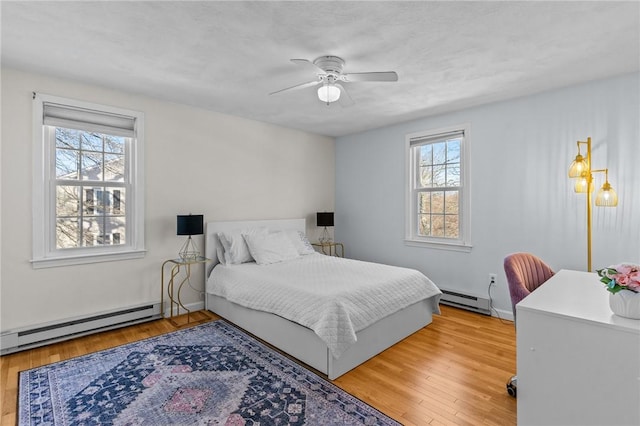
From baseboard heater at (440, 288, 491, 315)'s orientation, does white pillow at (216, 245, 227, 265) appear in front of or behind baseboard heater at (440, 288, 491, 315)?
in front

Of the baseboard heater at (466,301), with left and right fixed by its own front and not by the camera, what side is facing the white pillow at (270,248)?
front

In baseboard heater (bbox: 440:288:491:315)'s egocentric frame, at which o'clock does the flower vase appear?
The flower vase is roughly at 10 o'clock from the baseboard heater.

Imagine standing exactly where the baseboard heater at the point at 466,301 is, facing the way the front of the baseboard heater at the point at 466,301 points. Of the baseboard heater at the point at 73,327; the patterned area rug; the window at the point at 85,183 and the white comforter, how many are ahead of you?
4

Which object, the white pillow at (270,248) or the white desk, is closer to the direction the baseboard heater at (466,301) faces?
the white pillow

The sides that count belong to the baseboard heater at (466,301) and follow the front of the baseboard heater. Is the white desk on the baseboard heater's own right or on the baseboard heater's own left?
on the baseboard heater's own left

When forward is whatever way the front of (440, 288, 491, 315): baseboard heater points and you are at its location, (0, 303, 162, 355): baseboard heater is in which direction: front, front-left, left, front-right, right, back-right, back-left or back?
front

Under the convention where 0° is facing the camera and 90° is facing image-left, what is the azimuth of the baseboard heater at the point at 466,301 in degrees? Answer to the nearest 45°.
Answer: approximately 45°

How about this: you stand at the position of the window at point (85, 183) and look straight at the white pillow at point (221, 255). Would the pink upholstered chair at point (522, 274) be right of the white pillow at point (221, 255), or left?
right

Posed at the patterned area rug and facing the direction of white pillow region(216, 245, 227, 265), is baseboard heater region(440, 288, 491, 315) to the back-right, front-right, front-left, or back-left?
front-right

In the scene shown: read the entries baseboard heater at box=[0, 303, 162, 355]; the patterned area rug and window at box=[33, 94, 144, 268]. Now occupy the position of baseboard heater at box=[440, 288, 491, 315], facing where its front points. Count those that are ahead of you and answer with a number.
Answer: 3
